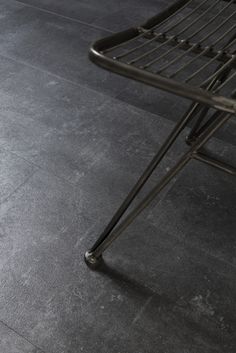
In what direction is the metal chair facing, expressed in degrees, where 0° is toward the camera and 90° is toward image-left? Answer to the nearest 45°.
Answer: approximately 45°
